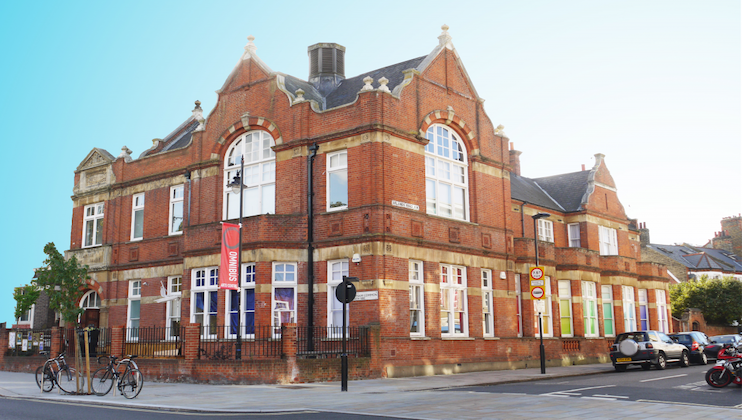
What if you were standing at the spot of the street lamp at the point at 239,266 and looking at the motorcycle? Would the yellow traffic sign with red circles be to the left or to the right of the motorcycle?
left

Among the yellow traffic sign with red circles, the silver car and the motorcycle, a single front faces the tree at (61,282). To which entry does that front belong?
the motorcycle

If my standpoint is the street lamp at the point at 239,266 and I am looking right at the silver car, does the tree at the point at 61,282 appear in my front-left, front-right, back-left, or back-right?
back-left

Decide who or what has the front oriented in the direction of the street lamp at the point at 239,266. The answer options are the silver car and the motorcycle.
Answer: the motorcycle

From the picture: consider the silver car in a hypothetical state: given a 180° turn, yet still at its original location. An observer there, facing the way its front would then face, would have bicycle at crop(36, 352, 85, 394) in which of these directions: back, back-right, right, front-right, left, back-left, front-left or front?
front

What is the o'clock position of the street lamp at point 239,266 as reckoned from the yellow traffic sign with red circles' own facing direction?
The street lamp is roughly at 2 o'clock from the yellow traffic sign with red circles.

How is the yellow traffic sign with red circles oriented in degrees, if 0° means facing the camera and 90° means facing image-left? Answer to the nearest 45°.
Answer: approximately 0°

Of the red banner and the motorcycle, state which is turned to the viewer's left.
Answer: the motorcycle

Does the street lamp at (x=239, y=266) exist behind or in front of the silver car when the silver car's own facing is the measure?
behind

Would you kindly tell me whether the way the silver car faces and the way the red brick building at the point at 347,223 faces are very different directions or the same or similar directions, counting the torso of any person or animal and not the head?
very different directions

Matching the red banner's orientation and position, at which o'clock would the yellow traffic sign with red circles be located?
The yellow traffic sign with red circles is roughly at 9 o'clock from the red banner.

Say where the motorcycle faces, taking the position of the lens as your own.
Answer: facing to the left of the viewer

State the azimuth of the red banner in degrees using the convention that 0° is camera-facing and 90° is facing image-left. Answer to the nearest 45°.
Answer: approximately 0°

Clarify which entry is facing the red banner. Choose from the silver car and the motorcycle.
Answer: the motorcycle
